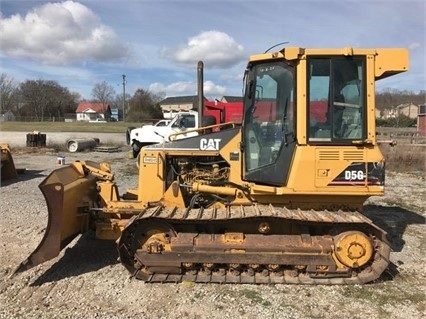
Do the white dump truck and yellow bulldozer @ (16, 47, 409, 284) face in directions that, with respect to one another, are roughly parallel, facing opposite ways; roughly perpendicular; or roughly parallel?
roughly parallel

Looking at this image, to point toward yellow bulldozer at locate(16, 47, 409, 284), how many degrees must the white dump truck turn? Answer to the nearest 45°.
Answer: approximately 90° to its left

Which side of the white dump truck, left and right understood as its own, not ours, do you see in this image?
left

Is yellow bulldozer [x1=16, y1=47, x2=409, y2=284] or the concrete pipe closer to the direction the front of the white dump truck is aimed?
the concrete pipe

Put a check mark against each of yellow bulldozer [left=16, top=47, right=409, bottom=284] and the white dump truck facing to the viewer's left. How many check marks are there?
2

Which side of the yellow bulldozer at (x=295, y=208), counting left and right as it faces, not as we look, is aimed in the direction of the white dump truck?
right

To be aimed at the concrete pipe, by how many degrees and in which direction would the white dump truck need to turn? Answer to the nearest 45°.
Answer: approximately 45° to its right

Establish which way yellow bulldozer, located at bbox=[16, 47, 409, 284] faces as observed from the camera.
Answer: facing to the left of the viewer
